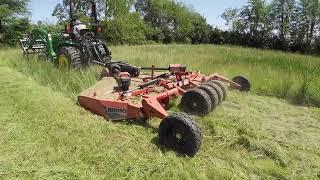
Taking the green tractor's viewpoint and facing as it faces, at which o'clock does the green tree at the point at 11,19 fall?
The green tree is roughly at 1 o'clock from the green tractor.

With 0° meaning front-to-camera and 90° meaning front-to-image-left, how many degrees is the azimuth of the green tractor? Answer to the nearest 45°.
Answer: approximately 135°
